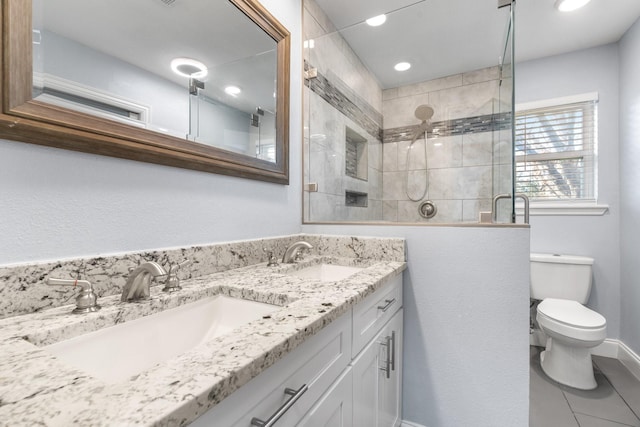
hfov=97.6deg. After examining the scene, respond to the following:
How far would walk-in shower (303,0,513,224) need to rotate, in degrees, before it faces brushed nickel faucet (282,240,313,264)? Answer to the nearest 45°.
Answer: approximately 45° to its right

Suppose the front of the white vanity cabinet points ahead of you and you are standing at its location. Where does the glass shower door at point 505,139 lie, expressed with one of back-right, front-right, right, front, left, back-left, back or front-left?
left

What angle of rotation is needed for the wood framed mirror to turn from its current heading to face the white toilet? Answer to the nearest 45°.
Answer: approximately 45° to its left

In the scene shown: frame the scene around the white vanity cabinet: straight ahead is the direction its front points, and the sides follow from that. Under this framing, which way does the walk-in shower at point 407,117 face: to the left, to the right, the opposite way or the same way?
to the right

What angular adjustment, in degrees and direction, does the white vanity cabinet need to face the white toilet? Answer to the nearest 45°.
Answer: approximately 90° to its left

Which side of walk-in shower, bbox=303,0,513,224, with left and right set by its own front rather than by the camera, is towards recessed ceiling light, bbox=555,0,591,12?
left

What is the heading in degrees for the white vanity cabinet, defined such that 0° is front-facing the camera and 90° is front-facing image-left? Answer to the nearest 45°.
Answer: approximately 315°

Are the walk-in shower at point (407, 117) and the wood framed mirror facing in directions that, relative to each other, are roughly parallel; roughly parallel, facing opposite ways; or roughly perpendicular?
roughly perpendicular

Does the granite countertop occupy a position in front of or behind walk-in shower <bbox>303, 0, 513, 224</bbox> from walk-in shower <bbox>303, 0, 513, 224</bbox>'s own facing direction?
in front

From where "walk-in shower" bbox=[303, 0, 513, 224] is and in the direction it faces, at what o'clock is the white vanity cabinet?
The white vanity cabinet is roughly at 12 o'clock from the walk-in shower.

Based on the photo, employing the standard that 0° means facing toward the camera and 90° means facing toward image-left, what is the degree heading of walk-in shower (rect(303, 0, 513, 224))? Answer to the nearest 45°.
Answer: approximately 0°
